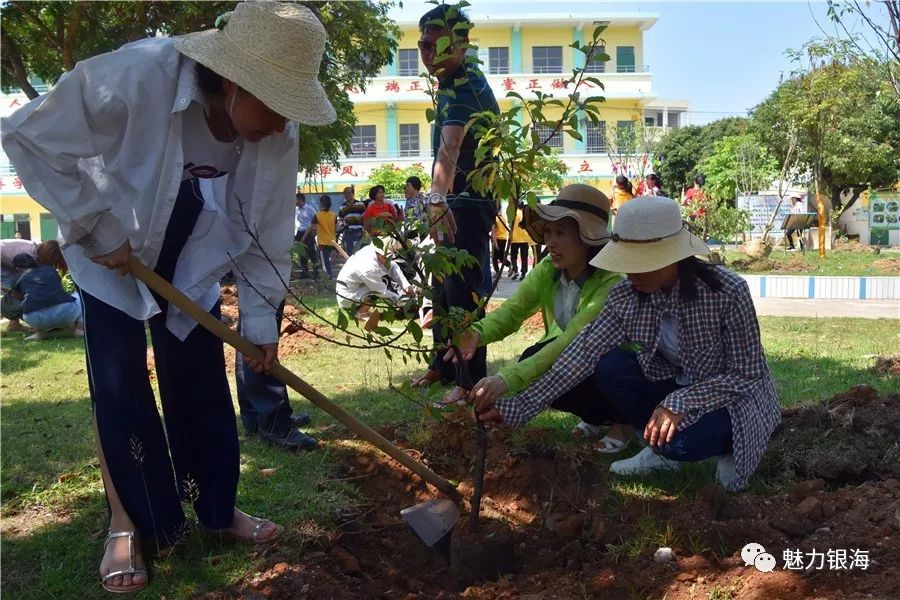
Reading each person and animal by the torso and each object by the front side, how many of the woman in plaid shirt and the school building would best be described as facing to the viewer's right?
0

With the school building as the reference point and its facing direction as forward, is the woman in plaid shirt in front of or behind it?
in front

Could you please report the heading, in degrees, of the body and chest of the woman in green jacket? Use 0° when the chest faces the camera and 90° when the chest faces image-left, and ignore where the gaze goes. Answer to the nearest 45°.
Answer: approximately 45°

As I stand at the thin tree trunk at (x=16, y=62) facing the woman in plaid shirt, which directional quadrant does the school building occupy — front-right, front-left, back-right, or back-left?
back-left

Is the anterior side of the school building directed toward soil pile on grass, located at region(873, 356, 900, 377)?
yes

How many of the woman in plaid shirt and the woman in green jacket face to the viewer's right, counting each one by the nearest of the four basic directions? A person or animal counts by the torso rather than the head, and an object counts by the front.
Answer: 0

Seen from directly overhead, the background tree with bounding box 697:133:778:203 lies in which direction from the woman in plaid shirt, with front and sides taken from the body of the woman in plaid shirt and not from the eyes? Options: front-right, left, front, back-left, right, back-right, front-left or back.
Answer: back-right

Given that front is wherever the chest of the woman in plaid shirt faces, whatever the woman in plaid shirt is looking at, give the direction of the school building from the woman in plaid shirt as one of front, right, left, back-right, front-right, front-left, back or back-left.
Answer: back-right

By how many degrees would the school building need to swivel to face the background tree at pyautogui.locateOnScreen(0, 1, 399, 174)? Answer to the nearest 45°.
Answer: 0° — it already faces it

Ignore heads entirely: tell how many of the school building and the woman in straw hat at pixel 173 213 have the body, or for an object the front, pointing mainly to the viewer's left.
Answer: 0

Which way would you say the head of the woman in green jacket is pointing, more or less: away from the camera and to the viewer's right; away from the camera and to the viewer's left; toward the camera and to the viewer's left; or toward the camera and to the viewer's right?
toward the camera and to the viewer's left

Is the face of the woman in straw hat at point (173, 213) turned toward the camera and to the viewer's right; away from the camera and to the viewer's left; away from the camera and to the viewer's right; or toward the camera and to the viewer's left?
toward the camera and to the viewer's right

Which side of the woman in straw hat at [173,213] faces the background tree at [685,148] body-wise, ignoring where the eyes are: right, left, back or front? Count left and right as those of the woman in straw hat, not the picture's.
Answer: left

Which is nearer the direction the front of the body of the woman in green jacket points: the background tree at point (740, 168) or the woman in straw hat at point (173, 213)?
the woman in straw hat

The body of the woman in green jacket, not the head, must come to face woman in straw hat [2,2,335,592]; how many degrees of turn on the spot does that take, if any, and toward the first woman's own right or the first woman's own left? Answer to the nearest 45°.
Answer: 0° — they already face them

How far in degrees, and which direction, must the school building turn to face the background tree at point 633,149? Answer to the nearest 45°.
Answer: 0° — it already faces it
